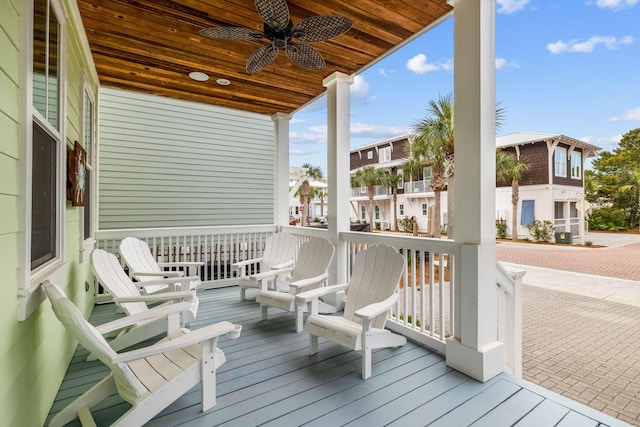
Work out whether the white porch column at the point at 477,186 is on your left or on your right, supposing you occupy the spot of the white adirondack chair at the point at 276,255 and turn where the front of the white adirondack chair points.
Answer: on your left

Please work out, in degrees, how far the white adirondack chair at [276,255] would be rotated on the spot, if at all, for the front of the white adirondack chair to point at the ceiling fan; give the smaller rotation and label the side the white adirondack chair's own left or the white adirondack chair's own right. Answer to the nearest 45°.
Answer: approximately 45° to the white adirondack chair's own left

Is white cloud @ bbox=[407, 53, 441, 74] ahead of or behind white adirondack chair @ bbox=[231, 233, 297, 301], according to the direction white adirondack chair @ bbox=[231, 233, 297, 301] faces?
behind

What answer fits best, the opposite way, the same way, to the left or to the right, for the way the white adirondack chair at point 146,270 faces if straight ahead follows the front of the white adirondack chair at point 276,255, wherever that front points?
to the left

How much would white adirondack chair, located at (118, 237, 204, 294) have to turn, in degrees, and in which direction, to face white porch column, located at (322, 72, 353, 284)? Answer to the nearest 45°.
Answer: approximately 45° to its left

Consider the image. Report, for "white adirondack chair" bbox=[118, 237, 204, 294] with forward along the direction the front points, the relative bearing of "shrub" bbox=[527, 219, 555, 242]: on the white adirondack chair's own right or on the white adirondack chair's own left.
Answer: on the white adirondack chair's own left

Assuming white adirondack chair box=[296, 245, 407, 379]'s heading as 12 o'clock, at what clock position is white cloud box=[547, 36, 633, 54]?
The white cloud is roughly at 6 o'clock from the white adirondack chair.

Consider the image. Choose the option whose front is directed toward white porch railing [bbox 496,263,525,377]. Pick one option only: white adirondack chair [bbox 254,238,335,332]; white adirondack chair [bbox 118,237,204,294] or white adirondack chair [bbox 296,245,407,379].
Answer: white adirondack chair [bbox 118,237,204,294]

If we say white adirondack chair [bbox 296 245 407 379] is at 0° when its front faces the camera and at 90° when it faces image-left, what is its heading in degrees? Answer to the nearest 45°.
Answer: approximately 45°

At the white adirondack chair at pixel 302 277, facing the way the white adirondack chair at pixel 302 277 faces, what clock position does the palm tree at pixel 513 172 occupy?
The palm tree is roughly at 6 o'clock from the white adirondack chair.
